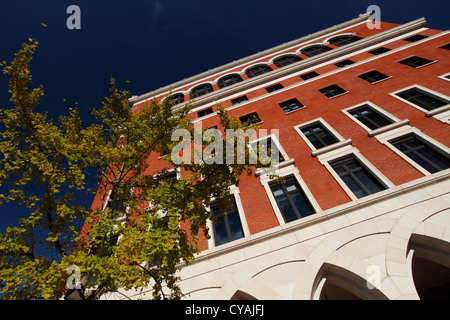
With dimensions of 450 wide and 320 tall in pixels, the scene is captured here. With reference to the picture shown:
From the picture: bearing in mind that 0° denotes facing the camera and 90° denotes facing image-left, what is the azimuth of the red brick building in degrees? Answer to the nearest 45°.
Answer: approximately 0°

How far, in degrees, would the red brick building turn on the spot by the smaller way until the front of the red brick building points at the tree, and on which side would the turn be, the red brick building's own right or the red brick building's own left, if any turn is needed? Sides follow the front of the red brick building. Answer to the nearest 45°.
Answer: approximately 45° to the red brick building's own right
